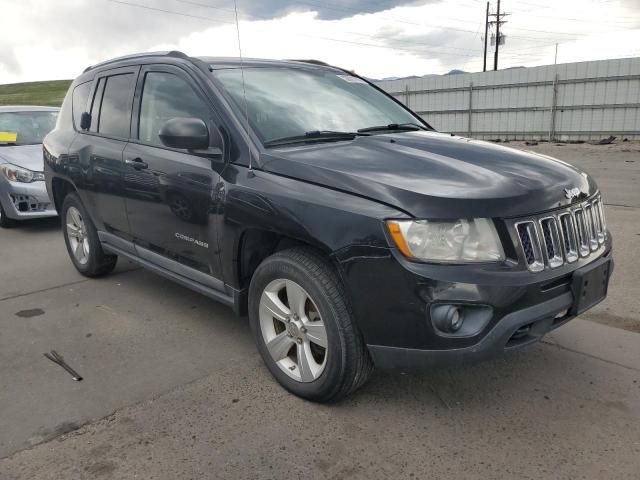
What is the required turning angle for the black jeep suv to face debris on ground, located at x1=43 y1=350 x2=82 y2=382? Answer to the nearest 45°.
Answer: approximately 135° to its right

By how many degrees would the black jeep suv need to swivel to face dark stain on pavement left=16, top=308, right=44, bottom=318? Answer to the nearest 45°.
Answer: approximately 180°

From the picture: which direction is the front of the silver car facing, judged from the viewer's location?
facing the viewer and to the right of the viewer

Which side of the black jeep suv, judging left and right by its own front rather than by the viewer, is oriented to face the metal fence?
left

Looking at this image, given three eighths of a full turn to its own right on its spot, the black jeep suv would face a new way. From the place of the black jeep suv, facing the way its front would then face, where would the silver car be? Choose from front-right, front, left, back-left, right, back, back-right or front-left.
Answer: front-right

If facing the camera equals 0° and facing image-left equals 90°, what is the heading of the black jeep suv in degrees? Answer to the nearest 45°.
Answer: approximately 315°
